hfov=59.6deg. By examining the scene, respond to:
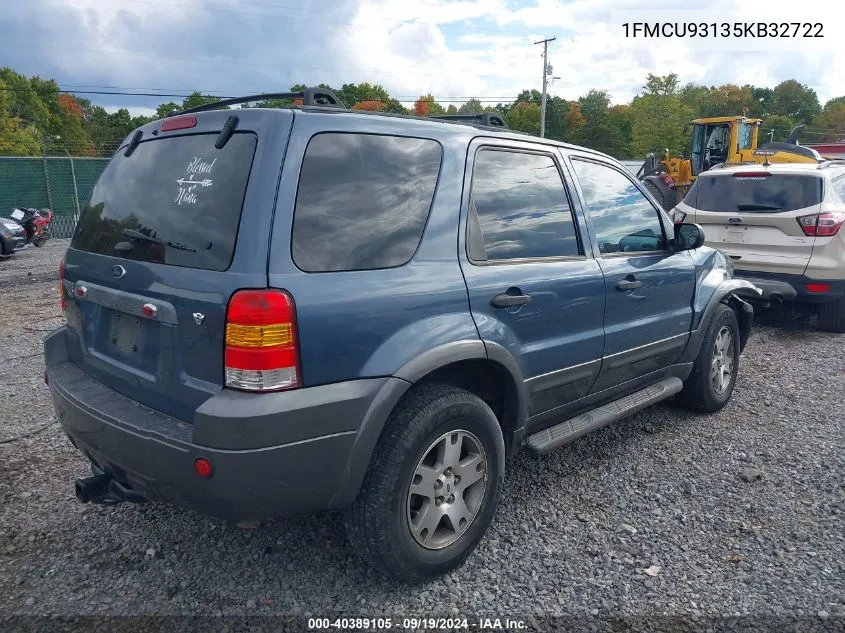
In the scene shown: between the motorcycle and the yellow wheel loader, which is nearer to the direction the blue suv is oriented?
the yellow wheel loader

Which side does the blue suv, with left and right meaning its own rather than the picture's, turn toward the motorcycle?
left

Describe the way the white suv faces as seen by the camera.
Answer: facing away from the viewer and to the right of the viewer

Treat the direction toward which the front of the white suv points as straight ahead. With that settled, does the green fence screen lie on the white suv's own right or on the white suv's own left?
on the white suv's own left

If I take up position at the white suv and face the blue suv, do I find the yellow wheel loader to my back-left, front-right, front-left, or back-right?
back-right

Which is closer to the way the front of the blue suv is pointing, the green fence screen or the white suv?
the white suv

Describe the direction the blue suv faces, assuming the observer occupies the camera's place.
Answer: facing away from the viewer and to the right of the viewer

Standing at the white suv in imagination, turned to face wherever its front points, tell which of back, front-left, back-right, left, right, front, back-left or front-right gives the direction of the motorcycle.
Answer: back-left

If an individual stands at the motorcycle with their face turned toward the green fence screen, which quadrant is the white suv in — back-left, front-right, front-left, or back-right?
back-right

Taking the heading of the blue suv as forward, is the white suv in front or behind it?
in front

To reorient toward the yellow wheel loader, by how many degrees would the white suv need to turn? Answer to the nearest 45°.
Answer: approximately 45° to its left
